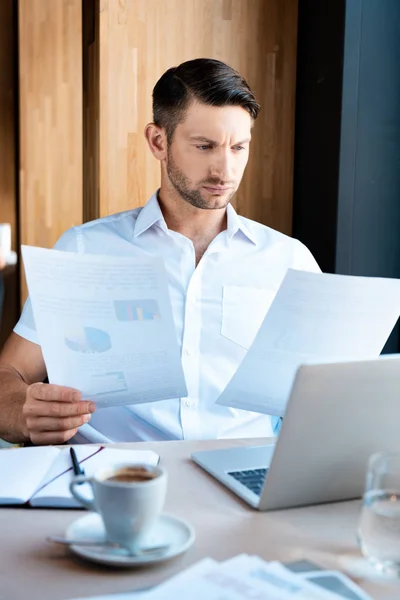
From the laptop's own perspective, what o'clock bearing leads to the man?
The man is roughly at 1 o'clock from the laptop.

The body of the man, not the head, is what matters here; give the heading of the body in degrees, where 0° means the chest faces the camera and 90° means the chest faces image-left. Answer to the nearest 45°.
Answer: approximately 0°

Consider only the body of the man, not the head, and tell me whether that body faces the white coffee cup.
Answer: yes

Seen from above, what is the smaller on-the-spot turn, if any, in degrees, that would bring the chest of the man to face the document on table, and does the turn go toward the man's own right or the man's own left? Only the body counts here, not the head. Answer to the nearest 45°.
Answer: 0° — they already face it

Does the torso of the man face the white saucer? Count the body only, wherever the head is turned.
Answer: yes

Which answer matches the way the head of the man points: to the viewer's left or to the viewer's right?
to the viewer's right

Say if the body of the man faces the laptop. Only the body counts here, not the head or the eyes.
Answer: yes

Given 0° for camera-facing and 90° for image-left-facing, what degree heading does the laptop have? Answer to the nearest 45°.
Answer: approximately 135°
